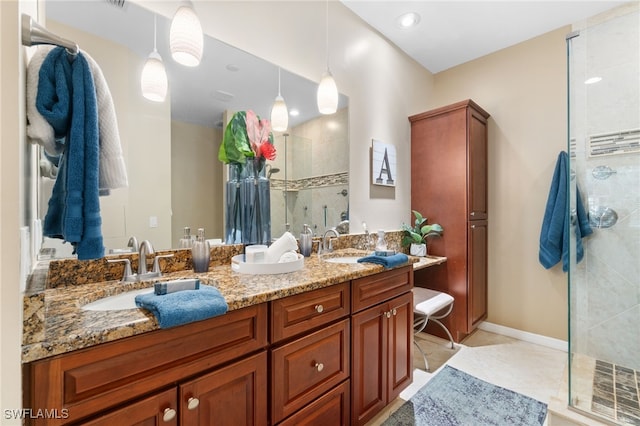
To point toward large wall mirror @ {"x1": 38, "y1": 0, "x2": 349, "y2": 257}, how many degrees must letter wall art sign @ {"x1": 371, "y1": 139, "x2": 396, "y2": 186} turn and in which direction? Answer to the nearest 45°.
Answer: approximately 90° to its right

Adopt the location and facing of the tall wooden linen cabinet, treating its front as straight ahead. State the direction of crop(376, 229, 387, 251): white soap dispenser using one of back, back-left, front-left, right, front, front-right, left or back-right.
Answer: right

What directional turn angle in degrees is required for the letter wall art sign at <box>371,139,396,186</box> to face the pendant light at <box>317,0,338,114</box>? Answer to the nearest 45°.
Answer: approximately 90° to its right

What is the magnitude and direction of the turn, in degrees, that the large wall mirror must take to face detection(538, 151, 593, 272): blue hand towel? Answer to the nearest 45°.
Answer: approximately 45° to its left

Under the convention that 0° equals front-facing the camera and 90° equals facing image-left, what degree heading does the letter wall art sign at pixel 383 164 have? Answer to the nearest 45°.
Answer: approximately 315°

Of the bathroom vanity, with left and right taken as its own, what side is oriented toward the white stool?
left

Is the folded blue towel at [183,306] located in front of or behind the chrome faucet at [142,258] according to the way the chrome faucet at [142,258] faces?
in front

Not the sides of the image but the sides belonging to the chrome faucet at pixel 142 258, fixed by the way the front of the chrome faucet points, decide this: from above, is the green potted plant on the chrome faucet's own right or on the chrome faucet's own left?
on the chrome faucet's own left

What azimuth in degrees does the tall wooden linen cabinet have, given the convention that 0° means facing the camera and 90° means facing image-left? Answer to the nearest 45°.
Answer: approximately 315°
